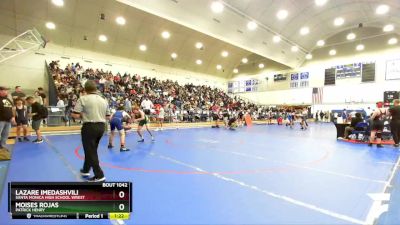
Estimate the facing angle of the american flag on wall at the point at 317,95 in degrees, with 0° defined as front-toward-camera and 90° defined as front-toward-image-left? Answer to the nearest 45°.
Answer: approximately 0°

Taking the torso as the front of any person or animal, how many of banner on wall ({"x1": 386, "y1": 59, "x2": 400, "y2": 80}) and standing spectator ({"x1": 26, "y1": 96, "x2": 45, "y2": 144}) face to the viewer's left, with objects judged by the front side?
1

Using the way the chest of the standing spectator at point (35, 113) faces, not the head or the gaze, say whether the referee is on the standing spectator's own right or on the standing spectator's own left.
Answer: on the standing spectator's own left
